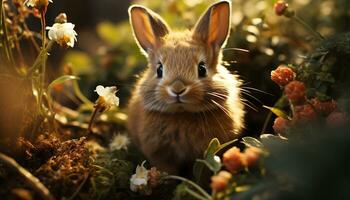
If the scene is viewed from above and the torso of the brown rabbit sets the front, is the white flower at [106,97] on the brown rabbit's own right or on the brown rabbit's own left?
on the brown rabbit's own right

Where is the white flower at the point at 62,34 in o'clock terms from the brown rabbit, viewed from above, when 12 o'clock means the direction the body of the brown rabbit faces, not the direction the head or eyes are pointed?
The white flower is roughly at 2 o'clock from the brown rabbit.

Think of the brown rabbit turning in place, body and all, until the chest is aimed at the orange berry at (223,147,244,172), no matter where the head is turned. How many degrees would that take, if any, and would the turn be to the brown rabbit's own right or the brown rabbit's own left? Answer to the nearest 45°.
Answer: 0° — it already faces it

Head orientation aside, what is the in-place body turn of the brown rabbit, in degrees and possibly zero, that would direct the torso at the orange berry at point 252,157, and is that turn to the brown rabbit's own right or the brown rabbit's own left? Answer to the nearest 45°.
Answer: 0° — it already faces it

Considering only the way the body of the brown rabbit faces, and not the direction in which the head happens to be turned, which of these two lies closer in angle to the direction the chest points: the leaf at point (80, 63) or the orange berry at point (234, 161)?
the orange berry

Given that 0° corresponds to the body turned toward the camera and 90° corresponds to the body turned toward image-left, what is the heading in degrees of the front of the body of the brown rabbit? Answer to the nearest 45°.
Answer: approximately 0°

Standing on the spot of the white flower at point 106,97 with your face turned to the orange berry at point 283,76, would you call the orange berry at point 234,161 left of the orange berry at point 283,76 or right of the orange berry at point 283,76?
right

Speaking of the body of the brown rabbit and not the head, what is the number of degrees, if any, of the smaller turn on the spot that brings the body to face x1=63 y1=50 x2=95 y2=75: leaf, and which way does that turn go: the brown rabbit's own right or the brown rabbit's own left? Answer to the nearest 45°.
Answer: approximately 135° to the brown rabbit's own right

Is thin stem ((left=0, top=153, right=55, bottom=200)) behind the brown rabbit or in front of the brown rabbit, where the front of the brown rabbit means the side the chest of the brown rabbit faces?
in front
